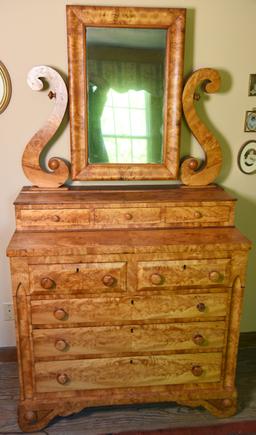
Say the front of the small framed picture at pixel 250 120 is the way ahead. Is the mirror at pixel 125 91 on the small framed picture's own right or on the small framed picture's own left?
on the small framed picture's own right

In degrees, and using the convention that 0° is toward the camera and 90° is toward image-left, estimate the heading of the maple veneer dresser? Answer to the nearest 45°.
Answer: approximately 0°

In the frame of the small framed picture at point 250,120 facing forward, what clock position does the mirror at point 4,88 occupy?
The mirror is roughly at 2 o'clock from the small framed picture.

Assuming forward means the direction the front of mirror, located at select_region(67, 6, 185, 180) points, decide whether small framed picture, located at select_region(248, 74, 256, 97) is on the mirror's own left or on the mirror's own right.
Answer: on the mirror's own left

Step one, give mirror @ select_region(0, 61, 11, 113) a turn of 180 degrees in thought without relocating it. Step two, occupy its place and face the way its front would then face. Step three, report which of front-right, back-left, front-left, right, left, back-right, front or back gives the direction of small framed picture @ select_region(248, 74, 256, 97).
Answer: right

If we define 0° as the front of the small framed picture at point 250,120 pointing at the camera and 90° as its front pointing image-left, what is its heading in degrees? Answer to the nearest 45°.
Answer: approximately 0°

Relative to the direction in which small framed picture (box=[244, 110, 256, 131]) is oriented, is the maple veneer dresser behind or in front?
in front

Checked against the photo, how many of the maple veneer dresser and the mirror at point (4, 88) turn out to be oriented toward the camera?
2
